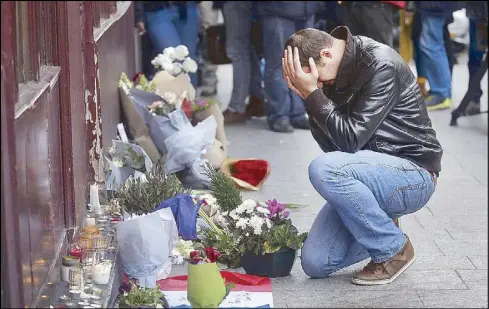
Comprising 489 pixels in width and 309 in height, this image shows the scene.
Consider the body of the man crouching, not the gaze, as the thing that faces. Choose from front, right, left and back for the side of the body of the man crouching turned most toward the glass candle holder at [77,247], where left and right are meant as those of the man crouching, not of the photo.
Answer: front

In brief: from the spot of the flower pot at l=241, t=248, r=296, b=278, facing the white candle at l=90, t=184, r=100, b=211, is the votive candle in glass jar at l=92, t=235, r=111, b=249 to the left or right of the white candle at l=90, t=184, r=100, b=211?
left

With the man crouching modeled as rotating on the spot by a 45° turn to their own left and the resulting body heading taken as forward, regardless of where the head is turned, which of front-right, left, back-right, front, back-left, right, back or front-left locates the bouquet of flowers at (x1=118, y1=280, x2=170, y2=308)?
front

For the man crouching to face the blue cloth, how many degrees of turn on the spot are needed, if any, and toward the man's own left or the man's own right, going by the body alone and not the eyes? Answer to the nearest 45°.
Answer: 0° — they already face it

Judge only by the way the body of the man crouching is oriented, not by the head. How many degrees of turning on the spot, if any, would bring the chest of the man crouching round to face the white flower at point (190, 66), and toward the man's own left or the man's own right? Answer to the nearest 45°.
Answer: approximately 45° to the man's own right

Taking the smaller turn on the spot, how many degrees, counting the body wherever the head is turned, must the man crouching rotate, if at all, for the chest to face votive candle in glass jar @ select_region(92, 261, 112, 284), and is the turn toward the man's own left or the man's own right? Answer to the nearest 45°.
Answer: approximately 45° to the man's own left

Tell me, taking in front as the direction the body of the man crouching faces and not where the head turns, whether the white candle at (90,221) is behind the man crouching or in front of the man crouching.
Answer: in front

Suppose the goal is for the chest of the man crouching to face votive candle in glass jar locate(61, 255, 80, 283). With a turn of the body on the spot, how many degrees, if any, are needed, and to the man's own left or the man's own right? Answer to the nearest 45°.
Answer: approximately 45° to the man's own left

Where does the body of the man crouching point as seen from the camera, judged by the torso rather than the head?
to the viewer's left

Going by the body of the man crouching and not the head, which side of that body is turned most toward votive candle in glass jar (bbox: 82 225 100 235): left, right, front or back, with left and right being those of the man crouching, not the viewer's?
front

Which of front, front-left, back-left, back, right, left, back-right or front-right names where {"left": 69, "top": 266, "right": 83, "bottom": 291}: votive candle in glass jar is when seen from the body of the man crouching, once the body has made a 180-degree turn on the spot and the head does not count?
back-right
